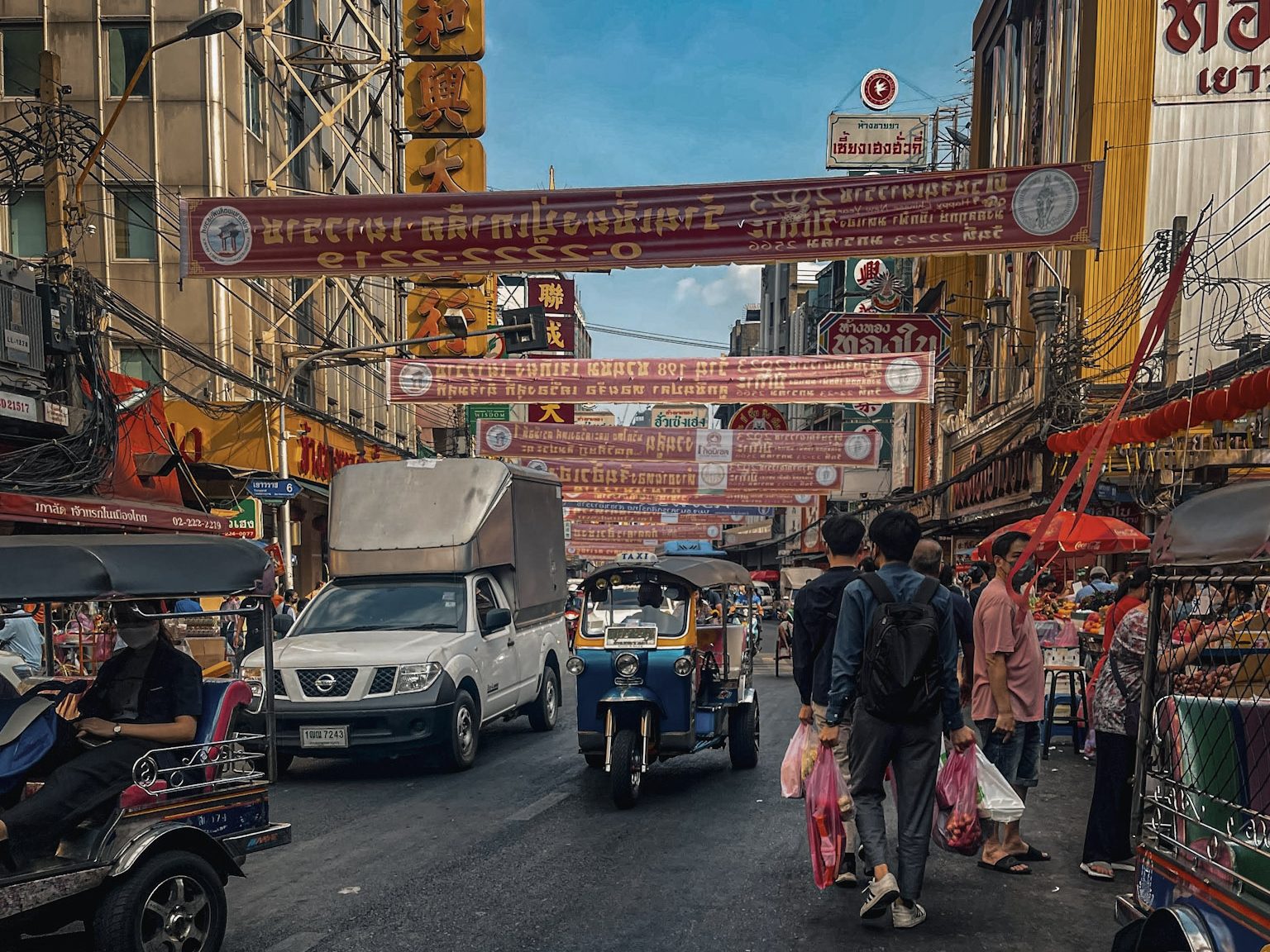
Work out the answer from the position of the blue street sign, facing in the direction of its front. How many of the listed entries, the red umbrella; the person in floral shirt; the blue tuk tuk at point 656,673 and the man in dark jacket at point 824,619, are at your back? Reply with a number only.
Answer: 0

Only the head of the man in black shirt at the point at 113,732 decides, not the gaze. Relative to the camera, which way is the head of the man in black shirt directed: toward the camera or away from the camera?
toward the camera

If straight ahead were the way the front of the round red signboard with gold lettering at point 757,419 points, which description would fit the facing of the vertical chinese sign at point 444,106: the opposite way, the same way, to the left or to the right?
the same way

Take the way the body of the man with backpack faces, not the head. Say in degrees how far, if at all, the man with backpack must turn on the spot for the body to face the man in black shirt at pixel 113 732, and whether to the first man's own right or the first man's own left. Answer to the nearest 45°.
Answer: approximately 90° to the first man's own left

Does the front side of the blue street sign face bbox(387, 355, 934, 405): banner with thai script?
no

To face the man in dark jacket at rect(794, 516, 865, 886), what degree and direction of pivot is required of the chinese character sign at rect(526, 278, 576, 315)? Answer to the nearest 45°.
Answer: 0° — it already faces them

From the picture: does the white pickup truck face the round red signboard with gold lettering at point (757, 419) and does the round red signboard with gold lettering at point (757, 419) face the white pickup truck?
no

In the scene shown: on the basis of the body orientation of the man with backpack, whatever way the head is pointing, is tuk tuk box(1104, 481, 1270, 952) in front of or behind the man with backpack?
behind

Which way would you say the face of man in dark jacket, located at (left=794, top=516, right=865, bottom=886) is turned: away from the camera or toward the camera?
away from the camera

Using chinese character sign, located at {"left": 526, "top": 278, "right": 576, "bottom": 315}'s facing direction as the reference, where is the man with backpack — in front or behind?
in front

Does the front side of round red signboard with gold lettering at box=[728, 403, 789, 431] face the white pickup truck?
yes

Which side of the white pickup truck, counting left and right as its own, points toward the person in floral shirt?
left

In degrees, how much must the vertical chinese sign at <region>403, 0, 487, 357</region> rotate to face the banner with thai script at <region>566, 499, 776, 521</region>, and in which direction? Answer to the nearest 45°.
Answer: approximately 135° to its left

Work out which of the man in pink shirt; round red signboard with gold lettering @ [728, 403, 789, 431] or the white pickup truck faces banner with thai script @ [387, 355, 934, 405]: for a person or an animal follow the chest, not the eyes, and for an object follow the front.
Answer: the round red signboard with gold lettering
